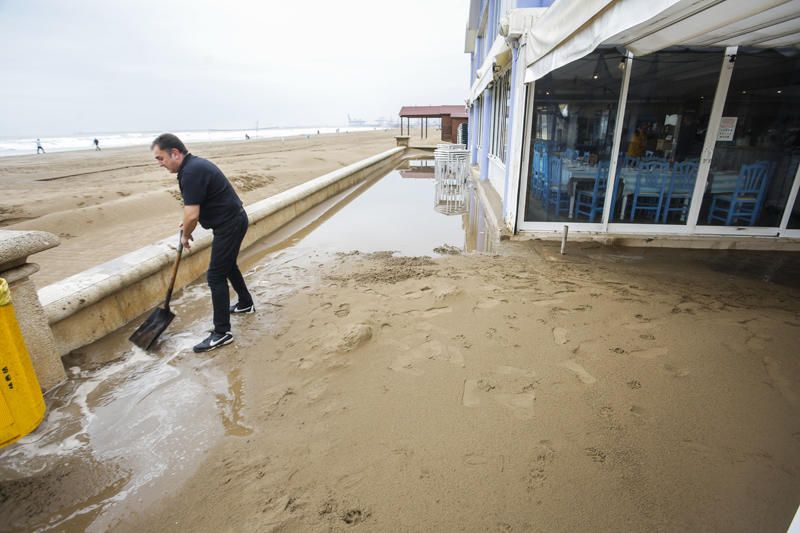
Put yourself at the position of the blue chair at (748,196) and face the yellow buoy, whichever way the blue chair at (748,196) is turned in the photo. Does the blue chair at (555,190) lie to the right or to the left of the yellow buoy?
right

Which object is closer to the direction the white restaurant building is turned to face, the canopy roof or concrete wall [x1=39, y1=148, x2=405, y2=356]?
the concrete wall

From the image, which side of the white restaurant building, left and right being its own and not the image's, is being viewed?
front

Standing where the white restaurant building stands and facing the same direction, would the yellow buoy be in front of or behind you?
in front
